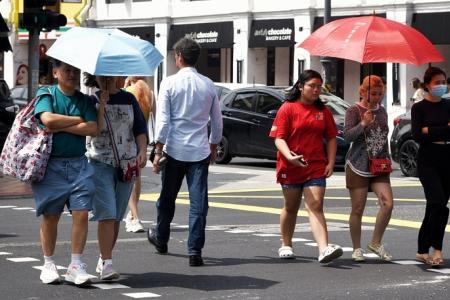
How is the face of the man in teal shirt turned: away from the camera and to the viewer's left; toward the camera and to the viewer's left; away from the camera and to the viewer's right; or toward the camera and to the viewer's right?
toward the camera and to the viewer's right

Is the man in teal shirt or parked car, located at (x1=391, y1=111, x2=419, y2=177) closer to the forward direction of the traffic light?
the parked car

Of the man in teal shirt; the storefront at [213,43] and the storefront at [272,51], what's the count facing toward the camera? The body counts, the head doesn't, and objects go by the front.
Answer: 3

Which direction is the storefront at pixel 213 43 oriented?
toward the camera

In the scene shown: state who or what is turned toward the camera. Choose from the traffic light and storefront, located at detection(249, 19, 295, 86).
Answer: the storefront

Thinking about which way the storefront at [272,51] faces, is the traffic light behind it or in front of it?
in front

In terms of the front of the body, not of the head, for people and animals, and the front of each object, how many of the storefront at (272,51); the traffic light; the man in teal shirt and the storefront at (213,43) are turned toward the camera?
3

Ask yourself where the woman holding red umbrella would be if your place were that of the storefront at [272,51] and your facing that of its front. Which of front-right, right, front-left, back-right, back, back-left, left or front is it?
front

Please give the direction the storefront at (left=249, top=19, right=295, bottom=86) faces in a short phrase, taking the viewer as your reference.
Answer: facing the viewer

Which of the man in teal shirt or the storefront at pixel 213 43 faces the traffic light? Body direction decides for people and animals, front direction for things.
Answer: the storefront

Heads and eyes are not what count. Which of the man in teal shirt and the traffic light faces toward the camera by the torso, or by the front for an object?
the man in teal shirt

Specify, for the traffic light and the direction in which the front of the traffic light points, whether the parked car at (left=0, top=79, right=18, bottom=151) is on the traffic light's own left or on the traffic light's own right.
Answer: on the traffic light's own left
